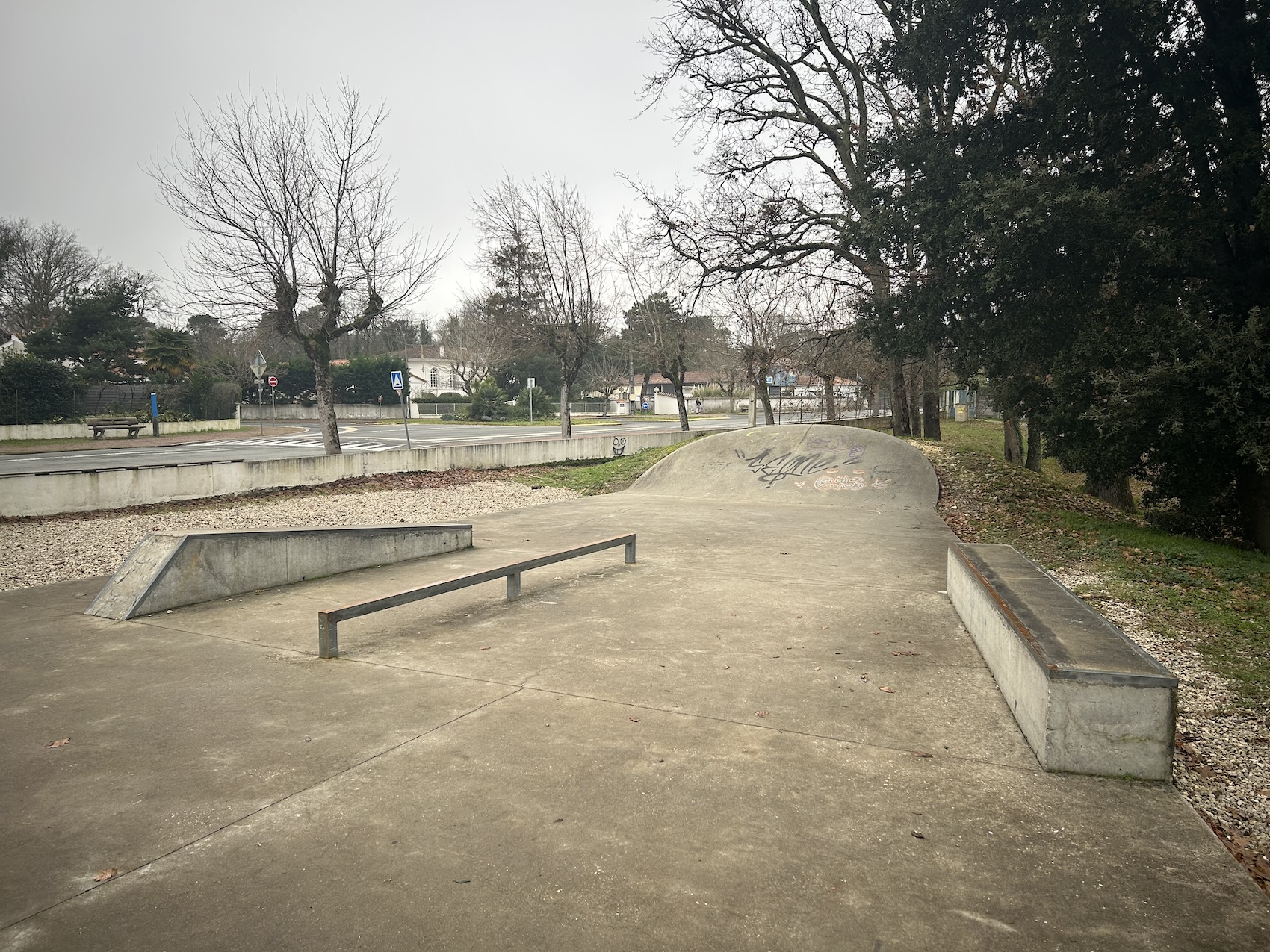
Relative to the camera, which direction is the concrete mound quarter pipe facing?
toward the camera

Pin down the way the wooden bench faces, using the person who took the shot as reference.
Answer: facing the viewer

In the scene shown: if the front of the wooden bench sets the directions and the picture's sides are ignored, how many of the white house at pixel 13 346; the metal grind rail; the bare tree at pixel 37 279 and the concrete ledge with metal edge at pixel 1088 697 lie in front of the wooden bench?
2

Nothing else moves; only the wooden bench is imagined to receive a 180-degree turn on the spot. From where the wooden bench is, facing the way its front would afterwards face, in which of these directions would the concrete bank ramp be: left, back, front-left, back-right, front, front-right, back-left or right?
back

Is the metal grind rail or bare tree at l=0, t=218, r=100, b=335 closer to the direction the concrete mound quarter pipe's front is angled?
the metal grind rail

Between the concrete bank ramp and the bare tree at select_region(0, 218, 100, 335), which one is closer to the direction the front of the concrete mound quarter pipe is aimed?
the concrete bank ramp

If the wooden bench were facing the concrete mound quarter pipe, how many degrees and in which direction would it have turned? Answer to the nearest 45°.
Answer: approximately 45° to its left

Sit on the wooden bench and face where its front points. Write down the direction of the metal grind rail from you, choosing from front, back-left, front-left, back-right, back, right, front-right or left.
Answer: front

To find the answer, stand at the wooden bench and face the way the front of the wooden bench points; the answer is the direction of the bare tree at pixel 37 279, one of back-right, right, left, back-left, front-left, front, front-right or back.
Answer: back

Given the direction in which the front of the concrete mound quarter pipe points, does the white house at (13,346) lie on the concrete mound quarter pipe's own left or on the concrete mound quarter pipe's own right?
on the concrete mound quarter pipe's own right

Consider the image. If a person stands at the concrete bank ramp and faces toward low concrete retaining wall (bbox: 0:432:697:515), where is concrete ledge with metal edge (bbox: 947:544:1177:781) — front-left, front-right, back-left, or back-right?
back-right

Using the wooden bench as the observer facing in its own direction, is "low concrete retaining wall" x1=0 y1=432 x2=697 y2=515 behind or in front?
in front

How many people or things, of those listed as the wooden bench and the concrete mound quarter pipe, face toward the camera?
2

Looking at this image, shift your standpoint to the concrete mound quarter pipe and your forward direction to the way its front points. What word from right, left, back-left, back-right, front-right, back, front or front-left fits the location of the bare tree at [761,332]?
back
